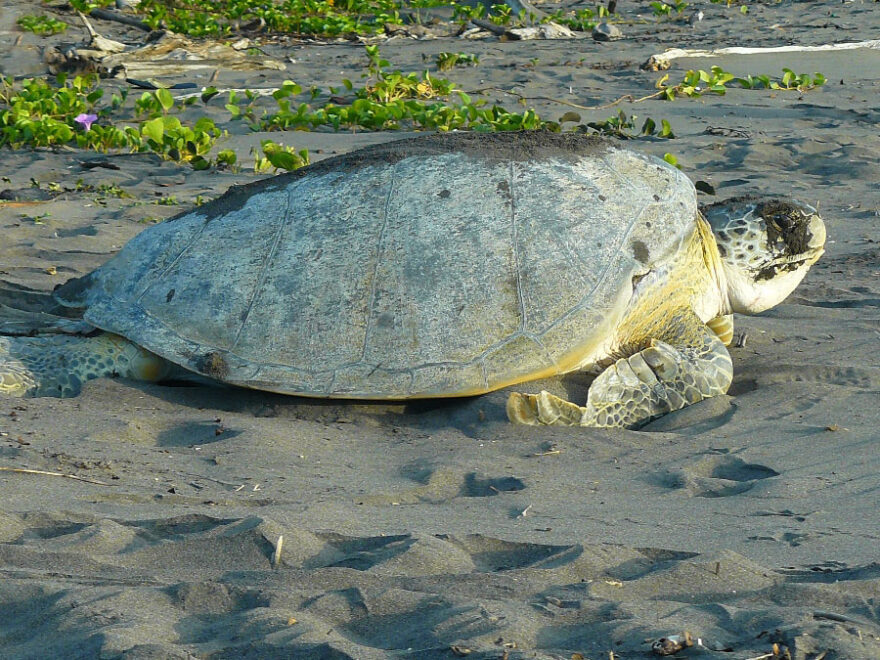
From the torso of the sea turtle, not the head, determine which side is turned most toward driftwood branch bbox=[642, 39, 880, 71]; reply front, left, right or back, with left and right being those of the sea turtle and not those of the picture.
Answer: left

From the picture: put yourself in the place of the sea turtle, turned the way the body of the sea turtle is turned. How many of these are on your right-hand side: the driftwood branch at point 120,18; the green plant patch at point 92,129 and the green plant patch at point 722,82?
0

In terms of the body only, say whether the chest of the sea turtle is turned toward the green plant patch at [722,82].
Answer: no

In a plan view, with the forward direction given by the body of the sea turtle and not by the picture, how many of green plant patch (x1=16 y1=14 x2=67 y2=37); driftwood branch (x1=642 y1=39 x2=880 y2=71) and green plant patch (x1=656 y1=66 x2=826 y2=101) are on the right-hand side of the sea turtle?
0

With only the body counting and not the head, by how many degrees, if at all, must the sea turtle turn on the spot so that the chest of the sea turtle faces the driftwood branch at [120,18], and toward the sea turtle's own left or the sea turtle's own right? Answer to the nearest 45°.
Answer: approximately 90° to the sea turtle's own left

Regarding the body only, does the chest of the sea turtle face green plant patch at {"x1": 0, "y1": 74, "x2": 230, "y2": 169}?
no

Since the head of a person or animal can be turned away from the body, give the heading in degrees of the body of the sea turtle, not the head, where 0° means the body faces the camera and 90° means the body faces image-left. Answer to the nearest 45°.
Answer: approximately 270°

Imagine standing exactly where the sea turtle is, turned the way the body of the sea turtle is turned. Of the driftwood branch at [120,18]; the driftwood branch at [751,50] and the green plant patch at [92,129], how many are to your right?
0

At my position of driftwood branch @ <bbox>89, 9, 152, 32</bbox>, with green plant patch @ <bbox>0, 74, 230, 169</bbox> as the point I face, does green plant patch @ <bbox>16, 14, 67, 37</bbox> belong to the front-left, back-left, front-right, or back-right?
front-right

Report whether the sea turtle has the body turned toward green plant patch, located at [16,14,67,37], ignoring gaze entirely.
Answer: no

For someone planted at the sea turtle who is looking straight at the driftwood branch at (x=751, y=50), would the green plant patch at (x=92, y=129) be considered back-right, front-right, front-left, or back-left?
front-left
